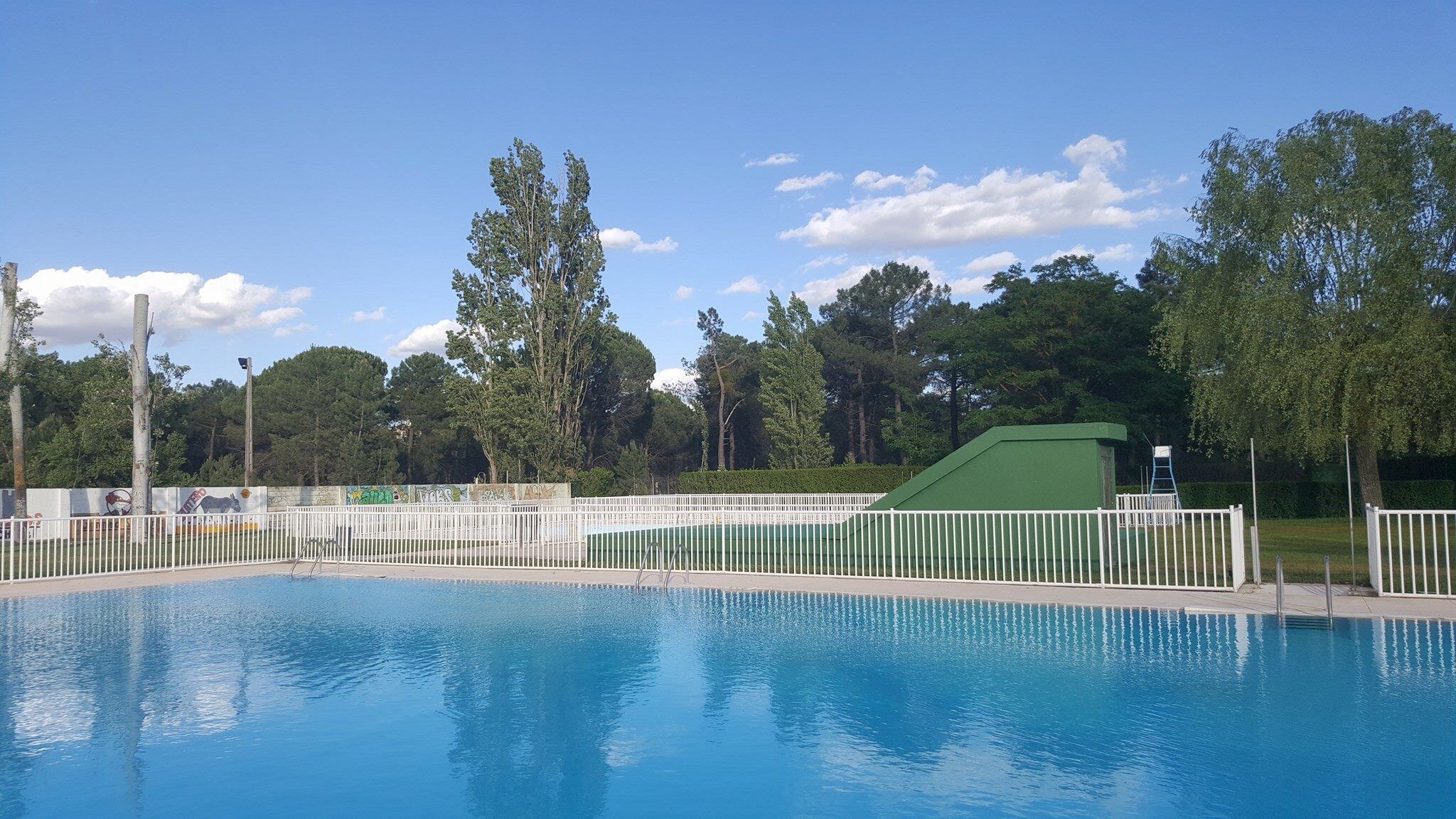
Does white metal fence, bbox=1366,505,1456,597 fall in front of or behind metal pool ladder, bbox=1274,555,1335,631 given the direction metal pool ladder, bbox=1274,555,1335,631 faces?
behind

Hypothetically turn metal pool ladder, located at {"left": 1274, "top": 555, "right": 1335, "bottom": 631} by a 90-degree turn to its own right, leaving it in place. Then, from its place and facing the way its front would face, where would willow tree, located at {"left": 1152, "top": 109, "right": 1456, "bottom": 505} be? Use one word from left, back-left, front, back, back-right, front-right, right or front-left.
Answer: right

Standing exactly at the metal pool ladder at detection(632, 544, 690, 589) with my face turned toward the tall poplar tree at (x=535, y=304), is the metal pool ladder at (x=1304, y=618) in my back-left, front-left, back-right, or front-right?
back-right

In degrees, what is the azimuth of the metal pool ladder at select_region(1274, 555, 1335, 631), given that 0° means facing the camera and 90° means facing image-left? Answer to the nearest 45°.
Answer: approximately 0°

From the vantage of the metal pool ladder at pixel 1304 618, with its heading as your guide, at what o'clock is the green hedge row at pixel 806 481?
The green hedge row is roughly at 5 o'clock from the metal pool ladder.

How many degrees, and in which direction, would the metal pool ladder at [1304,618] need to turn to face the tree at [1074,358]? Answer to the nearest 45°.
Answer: approximately 180°

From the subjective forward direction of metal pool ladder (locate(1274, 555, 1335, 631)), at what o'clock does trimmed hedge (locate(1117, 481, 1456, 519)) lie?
The trimmed hedge is roughly at 6 o'clock from the metal pool ladder.

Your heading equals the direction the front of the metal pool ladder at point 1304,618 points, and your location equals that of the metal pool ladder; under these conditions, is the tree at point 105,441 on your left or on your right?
on your right
